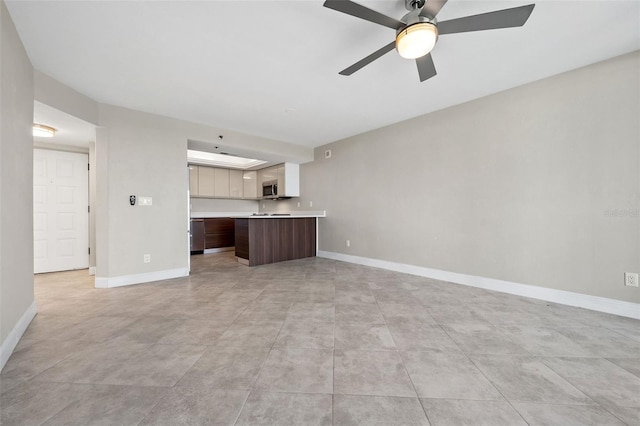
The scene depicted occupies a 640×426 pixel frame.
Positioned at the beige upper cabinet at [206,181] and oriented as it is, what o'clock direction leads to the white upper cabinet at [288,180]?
the white upper cabinet at [288,180] is roughly at 10 o'clock from the beige upper cabinet at [206,181].

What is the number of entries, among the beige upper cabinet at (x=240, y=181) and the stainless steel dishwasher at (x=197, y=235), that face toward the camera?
2

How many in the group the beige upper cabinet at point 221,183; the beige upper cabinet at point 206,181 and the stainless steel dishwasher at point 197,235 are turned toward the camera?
3

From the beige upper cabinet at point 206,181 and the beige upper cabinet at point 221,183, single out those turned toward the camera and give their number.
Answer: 2

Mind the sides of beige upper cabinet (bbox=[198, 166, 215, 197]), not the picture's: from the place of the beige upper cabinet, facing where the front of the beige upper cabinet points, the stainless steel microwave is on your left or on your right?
on your left

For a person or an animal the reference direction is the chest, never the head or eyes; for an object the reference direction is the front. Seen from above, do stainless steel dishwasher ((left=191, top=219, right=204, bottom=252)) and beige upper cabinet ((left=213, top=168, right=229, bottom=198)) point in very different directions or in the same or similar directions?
same or similar directions

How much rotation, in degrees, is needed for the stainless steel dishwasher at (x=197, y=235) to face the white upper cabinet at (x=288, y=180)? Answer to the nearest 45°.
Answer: approximately 45° to its left

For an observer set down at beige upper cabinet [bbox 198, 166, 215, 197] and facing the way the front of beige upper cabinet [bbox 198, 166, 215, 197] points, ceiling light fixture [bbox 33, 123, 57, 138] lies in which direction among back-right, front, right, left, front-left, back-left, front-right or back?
front-right

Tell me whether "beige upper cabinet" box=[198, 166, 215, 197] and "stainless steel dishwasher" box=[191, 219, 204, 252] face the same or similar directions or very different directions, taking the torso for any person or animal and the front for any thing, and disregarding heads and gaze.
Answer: same or similar directions

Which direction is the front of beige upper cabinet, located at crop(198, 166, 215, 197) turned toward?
toward the camera

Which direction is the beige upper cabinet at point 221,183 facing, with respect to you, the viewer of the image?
facing the viewer

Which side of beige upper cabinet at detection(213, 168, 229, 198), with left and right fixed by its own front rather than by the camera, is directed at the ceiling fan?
front

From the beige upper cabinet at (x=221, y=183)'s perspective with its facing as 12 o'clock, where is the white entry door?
The white entry door is roughly at 2 o'clock from the beige upper cabinet.

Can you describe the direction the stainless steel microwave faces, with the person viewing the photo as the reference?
facing the viewer and to the left of the viewer
